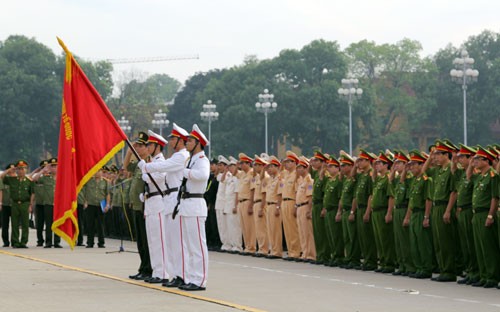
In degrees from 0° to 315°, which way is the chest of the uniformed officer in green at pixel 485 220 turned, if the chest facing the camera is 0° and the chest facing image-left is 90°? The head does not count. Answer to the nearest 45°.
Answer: approximately 45°

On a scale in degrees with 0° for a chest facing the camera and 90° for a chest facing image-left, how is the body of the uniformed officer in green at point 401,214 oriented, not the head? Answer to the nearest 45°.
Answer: approximately 45°

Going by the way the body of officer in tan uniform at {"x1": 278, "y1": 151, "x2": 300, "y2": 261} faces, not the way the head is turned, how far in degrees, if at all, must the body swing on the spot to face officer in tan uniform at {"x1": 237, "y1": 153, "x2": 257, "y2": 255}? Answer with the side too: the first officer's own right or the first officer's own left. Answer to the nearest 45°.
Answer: approximately 90° to the first officer's own right

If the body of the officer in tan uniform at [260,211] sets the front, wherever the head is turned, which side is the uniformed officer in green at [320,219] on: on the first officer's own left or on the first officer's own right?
on the first officer's own left

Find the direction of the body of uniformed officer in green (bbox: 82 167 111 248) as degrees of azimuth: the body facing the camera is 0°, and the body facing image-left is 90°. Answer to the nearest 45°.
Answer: approximately 0°
